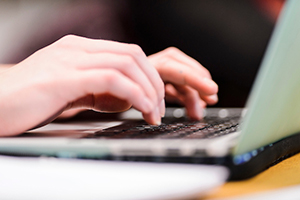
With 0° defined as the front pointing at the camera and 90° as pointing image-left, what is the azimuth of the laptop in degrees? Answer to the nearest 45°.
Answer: approximately 135°
